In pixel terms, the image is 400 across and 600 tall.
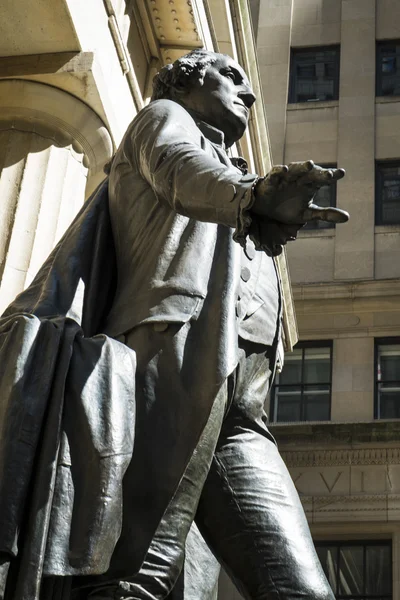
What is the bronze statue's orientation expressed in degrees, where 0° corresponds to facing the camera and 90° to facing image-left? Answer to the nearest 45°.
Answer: approximately 315°
